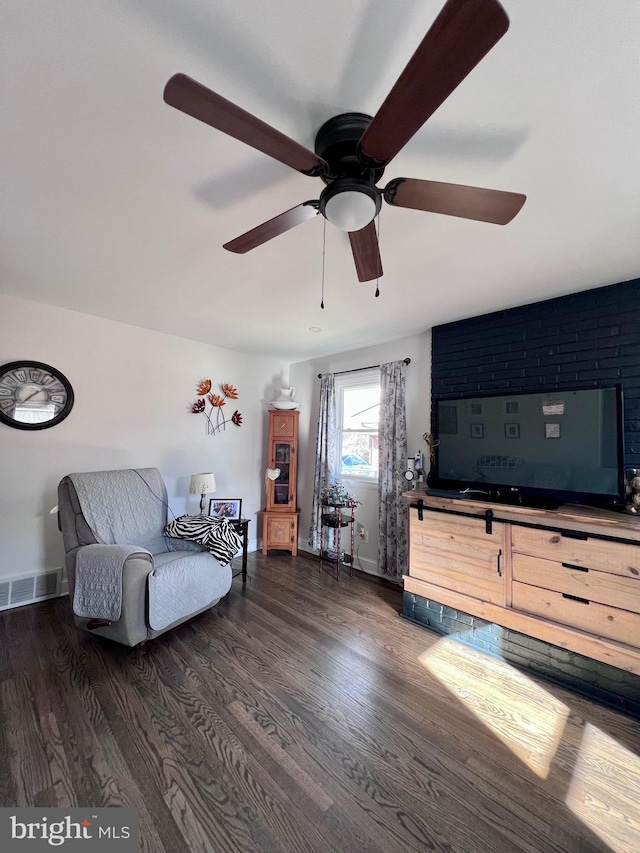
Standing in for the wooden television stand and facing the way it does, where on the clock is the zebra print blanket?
The zebra print blanket is roughly at 1 o'clock from the wooden television stand.

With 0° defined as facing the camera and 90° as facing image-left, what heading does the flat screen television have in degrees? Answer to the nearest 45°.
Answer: approximately 45°

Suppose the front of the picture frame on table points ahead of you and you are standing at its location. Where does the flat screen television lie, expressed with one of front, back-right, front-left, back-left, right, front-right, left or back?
front-left

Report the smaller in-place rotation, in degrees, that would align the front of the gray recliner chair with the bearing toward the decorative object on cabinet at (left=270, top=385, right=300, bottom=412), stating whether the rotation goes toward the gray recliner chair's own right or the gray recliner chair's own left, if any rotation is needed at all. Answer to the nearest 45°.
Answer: approximately 90° to the gray recliner chair's own left

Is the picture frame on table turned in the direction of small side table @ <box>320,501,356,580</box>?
no

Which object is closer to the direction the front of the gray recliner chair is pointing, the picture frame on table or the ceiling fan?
the ceiling fan

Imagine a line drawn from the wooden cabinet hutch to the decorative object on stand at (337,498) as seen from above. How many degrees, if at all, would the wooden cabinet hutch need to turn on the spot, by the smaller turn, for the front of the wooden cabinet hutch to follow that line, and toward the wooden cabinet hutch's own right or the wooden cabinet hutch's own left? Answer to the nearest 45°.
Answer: approximately 45° to the wooden cabinet hutch's own left

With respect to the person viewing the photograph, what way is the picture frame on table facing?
facing the viewer

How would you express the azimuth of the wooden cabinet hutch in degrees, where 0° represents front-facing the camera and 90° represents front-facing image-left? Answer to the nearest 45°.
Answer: approximately 0°

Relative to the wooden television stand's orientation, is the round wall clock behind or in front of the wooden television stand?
in front

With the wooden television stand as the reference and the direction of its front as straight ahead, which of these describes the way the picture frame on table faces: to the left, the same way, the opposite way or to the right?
to the left

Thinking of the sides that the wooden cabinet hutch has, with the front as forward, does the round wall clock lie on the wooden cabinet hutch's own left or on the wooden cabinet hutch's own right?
on the wooden cabinet hutch's own right

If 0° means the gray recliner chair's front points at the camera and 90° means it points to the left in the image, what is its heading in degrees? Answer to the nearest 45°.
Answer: approximately 315°

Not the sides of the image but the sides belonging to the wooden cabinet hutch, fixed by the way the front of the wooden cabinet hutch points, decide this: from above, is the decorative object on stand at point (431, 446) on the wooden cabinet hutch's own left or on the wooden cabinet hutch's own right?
on the wooden cabinet hutch's own left

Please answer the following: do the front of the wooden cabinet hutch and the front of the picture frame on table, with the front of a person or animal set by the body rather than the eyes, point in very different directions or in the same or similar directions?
same or similar directions

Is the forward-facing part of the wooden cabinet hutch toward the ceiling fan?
yes

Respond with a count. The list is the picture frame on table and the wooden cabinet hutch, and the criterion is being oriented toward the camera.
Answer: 2

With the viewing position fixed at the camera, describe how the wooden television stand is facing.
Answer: facing the viewer and to the left of the viewer
